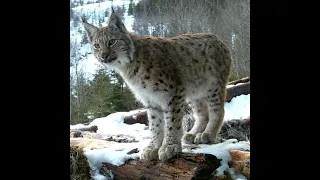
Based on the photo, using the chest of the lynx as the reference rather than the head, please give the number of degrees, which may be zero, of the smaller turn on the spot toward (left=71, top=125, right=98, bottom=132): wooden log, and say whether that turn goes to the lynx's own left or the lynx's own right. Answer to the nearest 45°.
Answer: approximately 90° to the lynx's own right

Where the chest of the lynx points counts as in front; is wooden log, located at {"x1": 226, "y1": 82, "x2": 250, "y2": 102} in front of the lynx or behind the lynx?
behind
